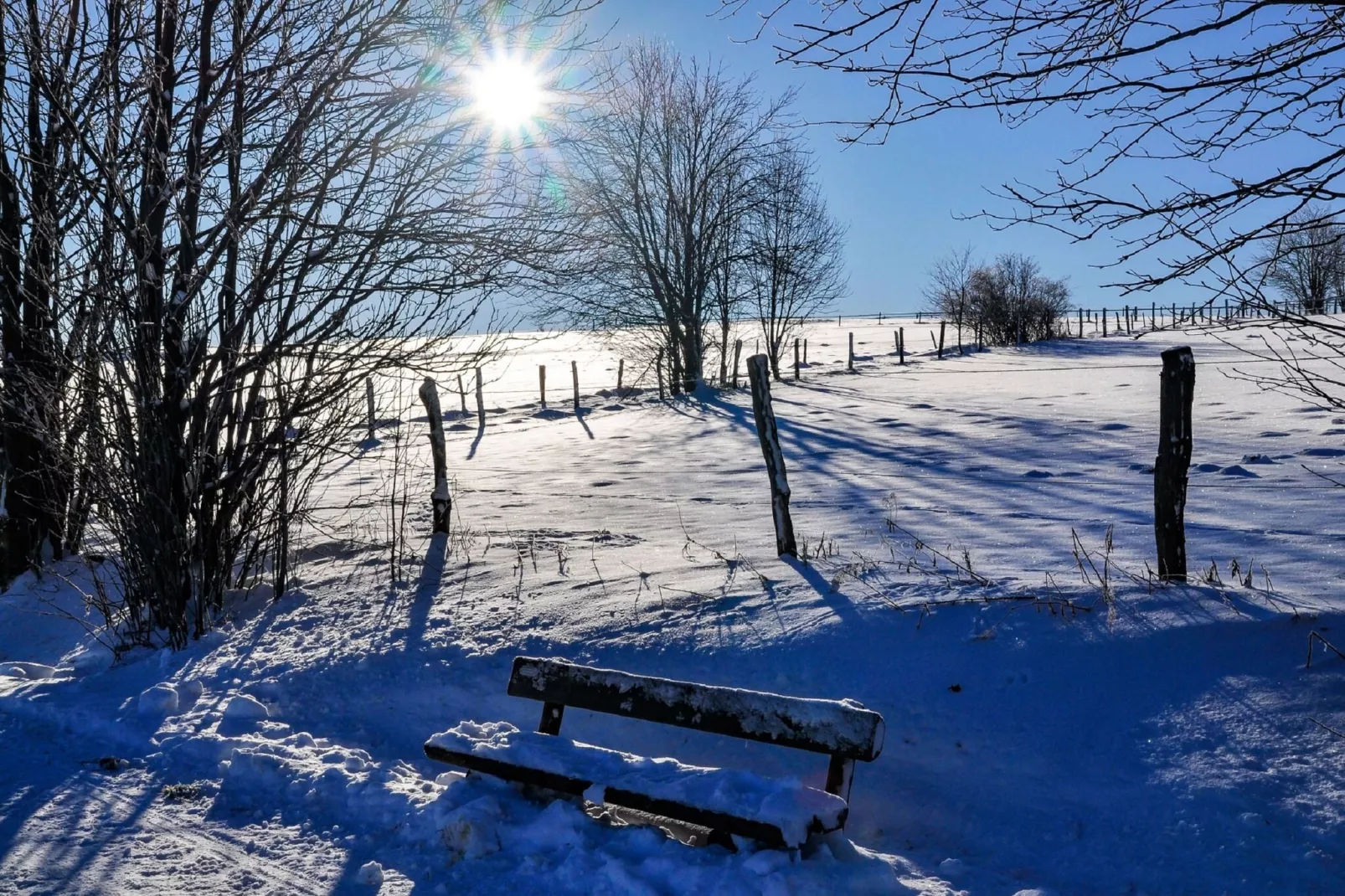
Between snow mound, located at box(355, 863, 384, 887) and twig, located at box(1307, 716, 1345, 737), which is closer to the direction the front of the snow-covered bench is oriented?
the snow mound

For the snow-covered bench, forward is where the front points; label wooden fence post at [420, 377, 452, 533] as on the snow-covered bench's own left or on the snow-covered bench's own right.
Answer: on the snow-covered bench's own right

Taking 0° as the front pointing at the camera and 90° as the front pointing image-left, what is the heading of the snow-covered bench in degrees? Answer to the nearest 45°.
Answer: approximately 45°

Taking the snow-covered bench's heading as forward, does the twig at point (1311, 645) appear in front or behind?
behind

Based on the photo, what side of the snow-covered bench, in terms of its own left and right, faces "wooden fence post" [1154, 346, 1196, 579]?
back

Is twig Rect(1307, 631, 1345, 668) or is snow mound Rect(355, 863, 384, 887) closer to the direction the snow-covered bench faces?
the snow mound

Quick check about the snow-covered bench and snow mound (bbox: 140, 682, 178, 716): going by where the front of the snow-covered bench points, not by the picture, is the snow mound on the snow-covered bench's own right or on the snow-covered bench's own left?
on the snow-covered bench's own right

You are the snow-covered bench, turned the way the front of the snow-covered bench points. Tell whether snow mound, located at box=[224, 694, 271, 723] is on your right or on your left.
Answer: on your right

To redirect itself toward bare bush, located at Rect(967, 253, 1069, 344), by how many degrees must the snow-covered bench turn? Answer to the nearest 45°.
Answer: approximately 135° to its right
